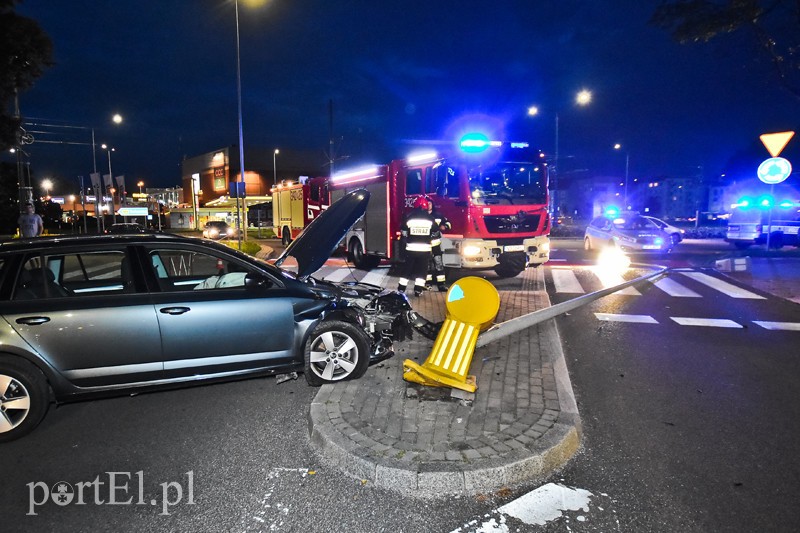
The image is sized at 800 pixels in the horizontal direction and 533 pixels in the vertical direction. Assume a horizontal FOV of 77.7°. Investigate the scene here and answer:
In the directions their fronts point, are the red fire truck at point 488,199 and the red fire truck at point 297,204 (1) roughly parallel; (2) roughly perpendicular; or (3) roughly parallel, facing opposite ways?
roughly parallel

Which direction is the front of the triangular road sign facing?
toward the camera

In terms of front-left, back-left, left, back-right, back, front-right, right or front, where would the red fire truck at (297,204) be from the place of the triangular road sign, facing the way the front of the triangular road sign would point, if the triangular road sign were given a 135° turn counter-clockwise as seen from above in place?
back-left

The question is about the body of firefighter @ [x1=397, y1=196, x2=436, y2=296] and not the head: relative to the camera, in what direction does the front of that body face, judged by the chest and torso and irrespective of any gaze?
away from the camera

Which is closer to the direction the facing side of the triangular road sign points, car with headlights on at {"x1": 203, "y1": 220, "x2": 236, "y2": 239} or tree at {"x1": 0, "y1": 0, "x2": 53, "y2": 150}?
the tree

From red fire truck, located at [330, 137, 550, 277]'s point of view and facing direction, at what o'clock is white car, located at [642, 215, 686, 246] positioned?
The white car is roughly at 9 o'clock from the red fire truck.

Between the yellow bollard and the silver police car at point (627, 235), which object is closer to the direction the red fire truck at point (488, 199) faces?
the yellow bollard

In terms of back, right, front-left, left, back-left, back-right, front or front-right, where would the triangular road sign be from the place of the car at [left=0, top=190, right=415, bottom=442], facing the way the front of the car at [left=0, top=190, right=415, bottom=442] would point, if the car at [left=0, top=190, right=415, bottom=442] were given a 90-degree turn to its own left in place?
right

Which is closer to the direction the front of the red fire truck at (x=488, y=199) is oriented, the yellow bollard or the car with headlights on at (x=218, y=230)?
the yellow bollard

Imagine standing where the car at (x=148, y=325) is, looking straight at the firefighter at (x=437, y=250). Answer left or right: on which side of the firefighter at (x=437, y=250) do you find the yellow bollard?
right

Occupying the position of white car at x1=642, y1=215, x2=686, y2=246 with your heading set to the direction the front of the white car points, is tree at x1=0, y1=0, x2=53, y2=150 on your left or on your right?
on your right

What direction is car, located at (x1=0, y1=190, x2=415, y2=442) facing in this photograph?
to the viewer's right

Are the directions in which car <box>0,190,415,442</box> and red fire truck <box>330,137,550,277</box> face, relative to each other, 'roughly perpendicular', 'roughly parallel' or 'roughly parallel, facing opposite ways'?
roughly perpendicular
